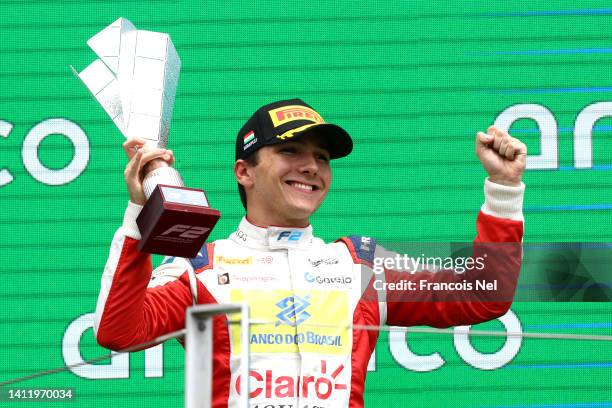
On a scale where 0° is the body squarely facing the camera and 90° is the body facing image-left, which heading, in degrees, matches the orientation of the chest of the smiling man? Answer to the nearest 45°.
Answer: approximately 0°
